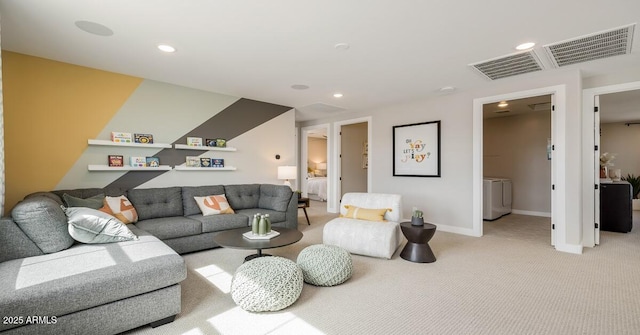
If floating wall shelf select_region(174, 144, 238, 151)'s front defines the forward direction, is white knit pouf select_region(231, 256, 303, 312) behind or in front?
in front

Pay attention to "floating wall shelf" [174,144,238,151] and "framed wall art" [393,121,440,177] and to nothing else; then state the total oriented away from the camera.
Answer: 0

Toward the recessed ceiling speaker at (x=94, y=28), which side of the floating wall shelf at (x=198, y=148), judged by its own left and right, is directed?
right

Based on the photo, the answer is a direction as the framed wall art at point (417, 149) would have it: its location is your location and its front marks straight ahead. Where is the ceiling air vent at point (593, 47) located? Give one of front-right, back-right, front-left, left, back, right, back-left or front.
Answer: left

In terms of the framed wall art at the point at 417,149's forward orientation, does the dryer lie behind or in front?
behind

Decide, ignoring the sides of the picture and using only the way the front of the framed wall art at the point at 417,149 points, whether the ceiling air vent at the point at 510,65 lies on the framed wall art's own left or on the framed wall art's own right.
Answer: on the framed wall art's own left

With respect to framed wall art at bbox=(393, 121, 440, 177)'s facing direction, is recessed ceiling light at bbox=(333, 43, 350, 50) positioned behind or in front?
in front

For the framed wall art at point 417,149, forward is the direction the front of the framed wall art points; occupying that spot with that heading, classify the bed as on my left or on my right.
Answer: on my right
